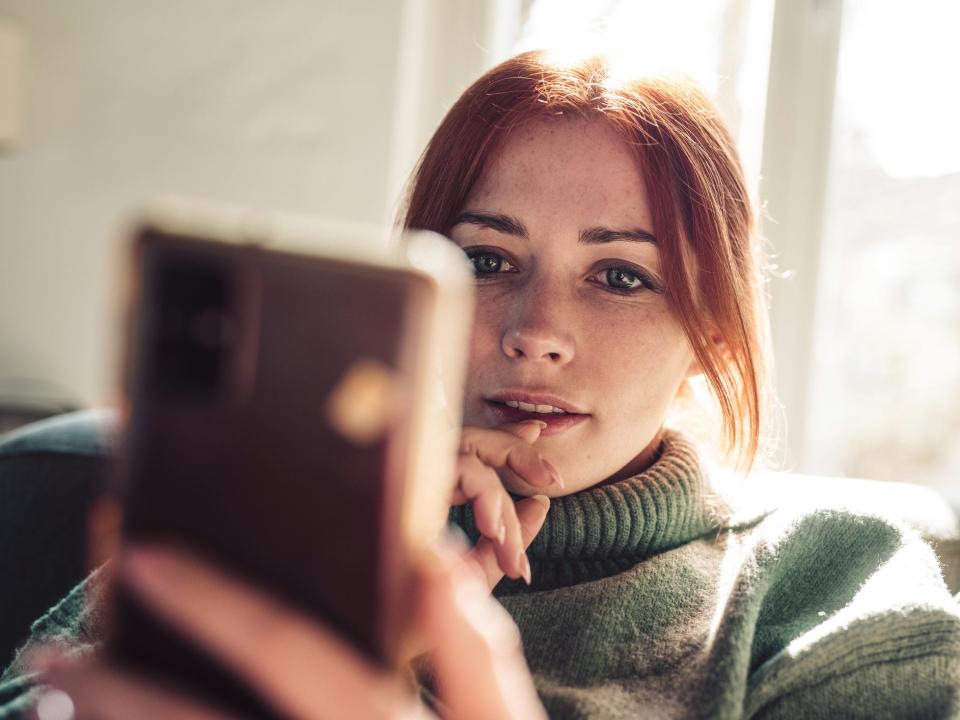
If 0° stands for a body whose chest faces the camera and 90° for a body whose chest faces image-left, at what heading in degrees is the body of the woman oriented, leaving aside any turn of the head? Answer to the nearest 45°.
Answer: approximately 0°
